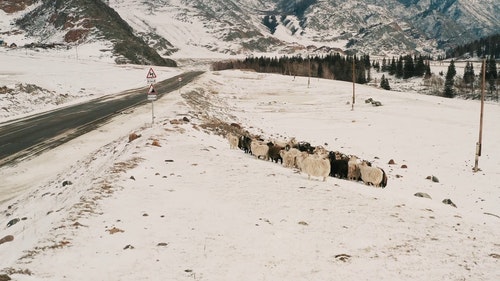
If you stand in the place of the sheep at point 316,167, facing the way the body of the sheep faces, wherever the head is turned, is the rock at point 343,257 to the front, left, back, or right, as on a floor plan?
left

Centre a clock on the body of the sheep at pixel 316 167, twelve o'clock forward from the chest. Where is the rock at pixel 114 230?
The rock is roughly at 10 o'clock from the sheep.

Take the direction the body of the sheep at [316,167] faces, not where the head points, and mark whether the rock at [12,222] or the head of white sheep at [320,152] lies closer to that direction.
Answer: the rock

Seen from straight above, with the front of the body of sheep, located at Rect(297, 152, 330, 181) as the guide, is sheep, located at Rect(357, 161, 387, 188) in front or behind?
behind

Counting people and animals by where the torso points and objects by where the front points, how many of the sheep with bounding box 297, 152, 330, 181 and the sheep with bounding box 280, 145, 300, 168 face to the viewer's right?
0

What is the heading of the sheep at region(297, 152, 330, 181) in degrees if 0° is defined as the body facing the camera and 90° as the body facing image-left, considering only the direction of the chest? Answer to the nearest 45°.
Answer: approximately 90°

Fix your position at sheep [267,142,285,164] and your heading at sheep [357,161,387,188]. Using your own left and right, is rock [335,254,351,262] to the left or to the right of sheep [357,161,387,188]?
right

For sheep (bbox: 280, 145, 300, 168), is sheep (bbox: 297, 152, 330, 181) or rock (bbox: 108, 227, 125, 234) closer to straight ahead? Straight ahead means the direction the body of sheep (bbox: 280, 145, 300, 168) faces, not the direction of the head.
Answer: the rock

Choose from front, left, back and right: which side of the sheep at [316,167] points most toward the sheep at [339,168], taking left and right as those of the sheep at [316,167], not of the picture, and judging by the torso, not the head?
back
